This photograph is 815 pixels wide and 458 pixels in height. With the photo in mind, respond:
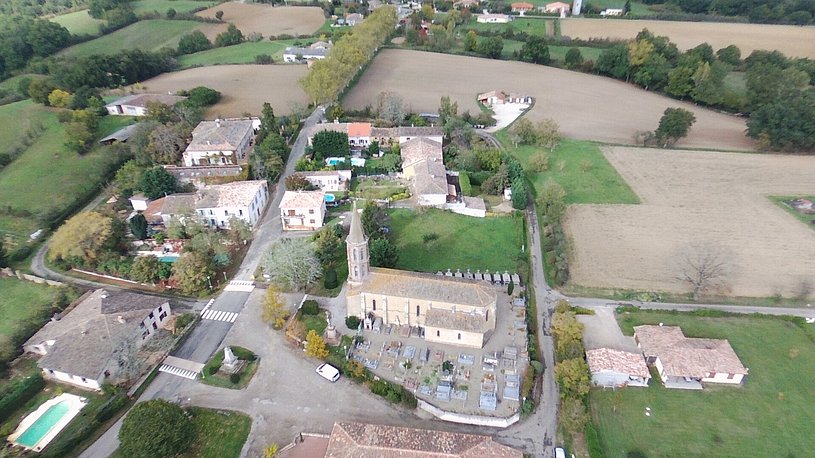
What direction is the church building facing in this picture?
to the viewer's left

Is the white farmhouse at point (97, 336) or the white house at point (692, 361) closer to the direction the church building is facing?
the white farmhouse

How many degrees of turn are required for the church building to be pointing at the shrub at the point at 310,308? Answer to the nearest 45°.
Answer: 0° — it already faces it

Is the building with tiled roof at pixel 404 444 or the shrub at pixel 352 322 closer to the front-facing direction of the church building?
the shrub

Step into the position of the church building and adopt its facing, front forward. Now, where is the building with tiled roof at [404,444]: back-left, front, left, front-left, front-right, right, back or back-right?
left

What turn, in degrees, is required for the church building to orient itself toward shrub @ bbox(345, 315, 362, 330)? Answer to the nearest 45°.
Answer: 0° — it already faces it

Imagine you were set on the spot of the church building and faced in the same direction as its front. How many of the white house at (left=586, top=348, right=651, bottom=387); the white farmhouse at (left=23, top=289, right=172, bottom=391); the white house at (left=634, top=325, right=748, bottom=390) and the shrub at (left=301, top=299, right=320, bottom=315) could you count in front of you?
2

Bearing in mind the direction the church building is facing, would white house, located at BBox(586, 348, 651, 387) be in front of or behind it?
behind

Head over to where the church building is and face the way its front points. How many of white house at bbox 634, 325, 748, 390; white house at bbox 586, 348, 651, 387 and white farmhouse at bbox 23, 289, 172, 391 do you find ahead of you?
1

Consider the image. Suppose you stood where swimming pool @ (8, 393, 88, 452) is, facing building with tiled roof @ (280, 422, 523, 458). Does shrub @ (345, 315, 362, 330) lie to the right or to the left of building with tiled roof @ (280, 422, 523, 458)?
left

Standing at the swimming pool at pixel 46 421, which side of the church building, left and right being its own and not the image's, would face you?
front

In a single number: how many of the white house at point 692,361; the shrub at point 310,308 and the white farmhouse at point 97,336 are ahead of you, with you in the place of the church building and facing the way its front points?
2

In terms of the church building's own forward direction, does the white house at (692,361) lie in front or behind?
behind

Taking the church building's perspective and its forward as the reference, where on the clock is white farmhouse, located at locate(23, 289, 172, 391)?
The white farmhouse is roughly at 12 o'clock from the church building.

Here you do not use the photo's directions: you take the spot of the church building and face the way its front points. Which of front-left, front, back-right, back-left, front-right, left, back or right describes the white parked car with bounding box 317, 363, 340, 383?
front-left
